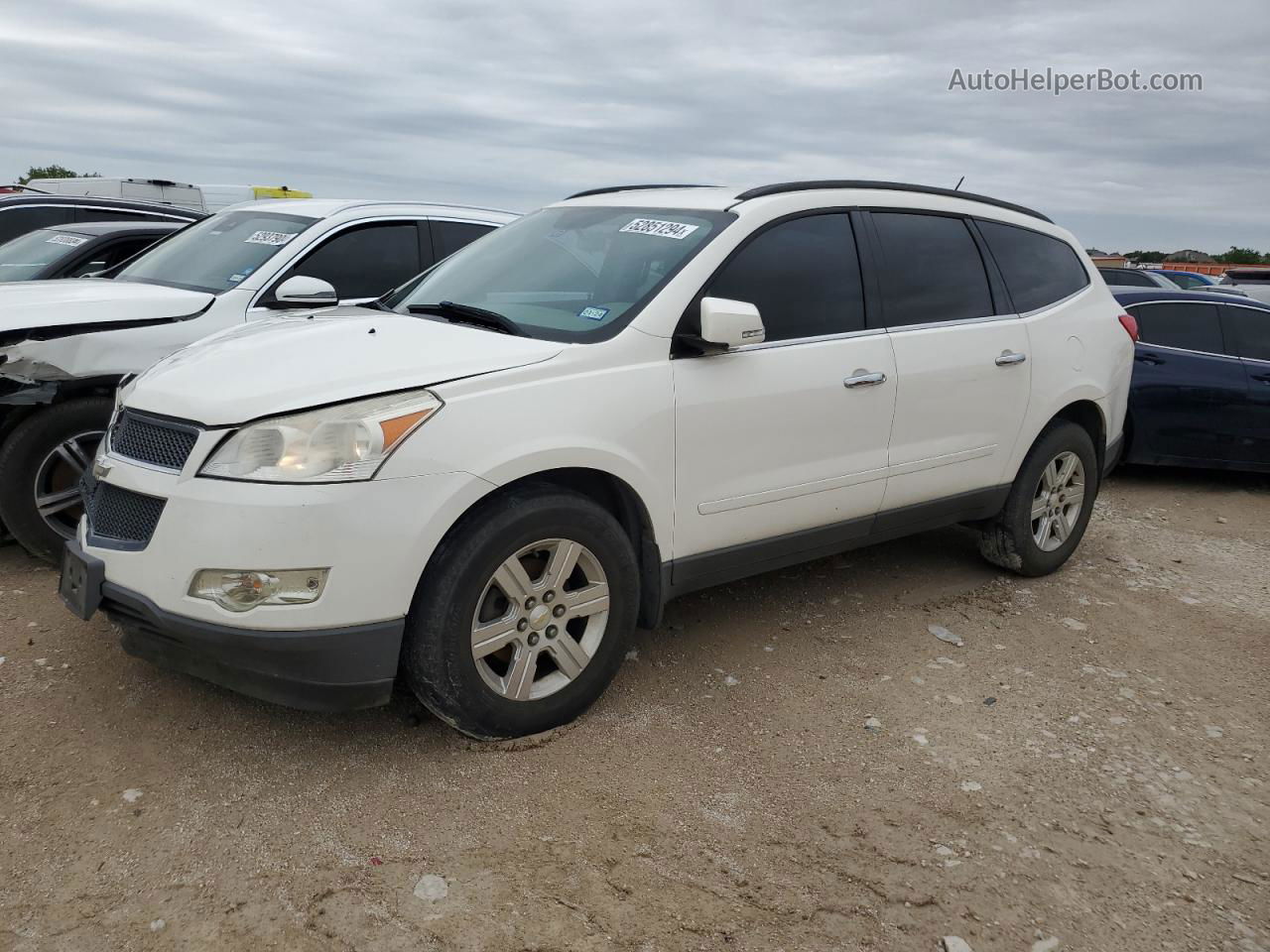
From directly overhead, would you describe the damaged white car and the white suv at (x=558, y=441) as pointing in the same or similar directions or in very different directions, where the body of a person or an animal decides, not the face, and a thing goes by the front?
same or similar directions

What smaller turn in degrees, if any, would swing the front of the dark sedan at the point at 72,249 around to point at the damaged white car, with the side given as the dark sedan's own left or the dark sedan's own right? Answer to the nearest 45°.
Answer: approximately 45° to the dark sedan's own left

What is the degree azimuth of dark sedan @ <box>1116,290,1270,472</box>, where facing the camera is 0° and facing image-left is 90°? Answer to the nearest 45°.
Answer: approximately 270°

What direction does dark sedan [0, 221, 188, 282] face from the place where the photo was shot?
facing the viewer and to the left of the viewer

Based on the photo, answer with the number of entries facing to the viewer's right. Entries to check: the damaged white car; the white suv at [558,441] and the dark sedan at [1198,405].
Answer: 1

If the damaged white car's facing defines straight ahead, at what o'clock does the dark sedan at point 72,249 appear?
The dark sedan is roughly at 4 o'clock from the damaged white car.

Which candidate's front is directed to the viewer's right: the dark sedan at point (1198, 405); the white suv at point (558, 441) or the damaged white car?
the dark sedan

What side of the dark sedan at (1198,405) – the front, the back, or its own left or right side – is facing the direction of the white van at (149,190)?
back

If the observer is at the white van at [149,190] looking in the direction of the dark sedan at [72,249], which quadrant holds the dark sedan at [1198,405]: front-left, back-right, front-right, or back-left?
front-left

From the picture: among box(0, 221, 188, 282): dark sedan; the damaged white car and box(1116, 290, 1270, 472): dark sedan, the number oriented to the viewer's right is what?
1

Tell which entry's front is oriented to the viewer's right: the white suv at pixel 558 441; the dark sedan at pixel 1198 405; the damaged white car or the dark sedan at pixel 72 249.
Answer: the dark sedan at pixel 1198 405

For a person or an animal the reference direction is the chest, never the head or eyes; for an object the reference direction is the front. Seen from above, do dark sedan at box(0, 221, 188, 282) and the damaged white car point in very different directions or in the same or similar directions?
same or similar directions

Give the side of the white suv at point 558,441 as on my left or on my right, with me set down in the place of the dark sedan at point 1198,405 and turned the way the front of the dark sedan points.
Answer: on my right

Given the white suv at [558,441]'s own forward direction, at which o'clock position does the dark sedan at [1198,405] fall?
The dark sedan is roughly at 6 o'clock from the white suv.
